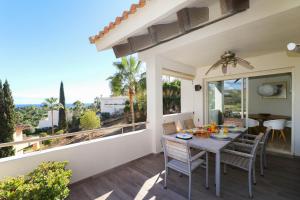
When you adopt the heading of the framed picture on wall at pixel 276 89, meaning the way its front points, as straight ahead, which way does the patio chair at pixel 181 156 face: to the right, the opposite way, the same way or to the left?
the opposite way

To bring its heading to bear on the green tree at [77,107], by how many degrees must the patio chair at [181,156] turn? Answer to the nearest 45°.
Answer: approximately 90° to its left

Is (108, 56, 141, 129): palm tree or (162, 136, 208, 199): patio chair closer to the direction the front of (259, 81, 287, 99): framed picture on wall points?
the patio chair

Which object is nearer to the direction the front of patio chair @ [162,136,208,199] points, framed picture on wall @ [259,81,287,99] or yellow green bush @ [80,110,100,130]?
the framed picture on wall

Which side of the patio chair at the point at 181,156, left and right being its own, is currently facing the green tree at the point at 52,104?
left

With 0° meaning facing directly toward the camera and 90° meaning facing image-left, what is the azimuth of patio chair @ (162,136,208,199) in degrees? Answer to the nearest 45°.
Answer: approximately 225°

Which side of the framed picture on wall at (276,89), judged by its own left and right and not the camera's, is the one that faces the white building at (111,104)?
right

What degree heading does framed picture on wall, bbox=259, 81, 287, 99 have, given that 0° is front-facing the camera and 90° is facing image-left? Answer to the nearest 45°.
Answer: approximately 0°
